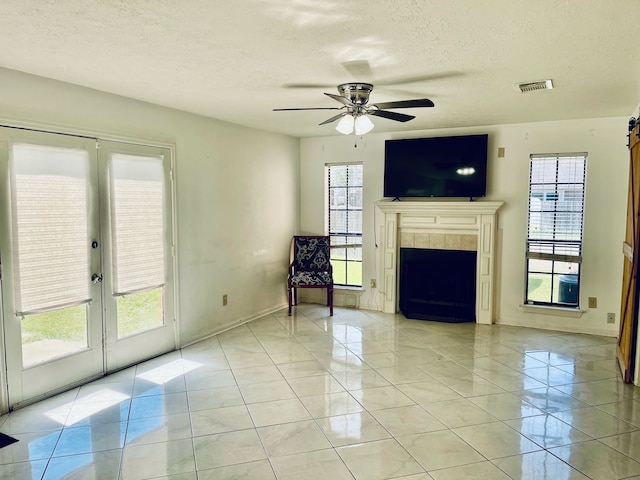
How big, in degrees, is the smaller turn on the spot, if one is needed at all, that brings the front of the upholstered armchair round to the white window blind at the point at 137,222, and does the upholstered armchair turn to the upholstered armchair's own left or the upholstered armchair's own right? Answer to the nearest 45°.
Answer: approximately 45° to the upholstered armchair's own right

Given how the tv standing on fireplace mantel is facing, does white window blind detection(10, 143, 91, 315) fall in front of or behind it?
in front

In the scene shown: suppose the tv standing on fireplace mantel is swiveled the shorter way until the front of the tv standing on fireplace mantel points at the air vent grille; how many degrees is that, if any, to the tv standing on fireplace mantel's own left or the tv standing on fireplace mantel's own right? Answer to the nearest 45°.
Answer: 0° — it already faces it

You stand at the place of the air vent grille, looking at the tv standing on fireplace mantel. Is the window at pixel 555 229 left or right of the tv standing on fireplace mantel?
right

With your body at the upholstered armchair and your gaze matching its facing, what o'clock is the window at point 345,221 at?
The window is roughly at 8 o'clock from the upholstered armchair.

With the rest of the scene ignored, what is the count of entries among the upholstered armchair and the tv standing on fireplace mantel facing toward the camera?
2

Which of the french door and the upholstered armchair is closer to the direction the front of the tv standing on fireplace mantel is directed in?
the french door

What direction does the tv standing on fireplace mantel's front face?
toward the camera

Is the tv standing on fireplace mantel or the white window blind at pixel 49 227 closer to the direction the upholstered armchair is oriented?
the white window blind

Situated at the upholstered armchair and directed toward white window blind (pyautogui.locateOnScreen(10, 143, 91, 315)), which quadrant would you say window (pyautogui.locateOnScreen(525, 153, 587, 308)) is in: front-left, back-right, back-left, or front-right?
back-left

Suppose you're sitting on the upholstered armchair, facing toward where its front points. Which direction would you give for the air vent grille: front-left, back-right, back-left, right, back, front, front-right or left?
front-left

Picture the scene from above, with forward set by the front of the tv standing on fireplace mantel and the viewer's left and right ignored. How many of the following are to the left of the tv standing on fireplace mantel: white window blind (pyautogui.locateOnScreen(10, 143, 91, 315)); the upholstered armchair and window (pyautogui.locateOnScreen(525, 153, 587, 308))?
1

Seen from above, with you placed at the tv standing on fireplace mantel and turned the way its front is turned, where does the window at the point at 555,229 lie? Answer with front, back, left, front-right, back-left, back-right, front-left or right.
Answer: left

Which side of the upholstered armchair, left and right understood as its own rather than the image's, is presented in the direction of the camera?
front

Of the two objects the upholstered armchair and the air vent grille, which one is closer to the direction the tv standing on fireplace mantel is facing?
the air vent grille
